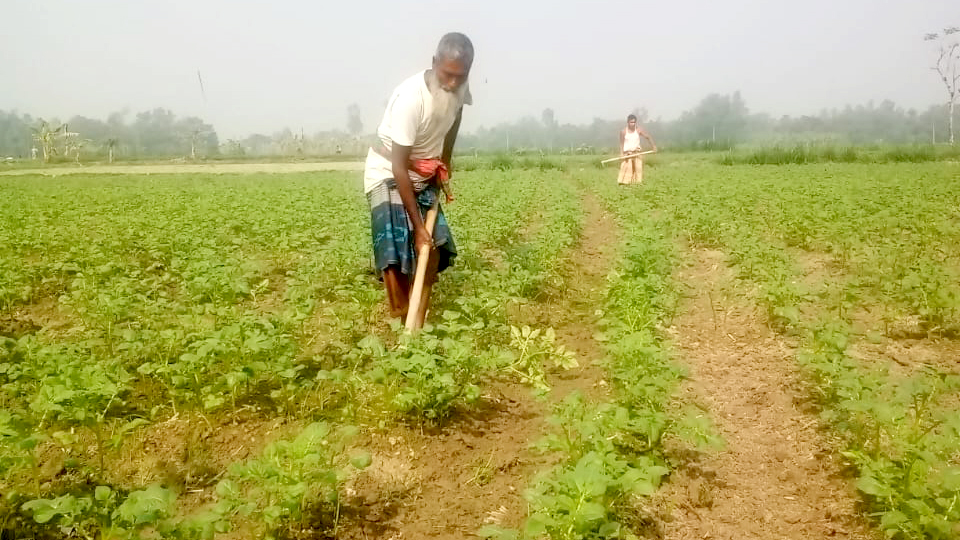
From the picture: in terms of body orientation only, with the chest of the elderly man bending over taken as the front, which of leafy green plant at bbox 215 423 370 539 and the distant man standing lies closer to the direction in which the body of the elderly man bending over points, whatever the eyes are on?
the leafy green plant

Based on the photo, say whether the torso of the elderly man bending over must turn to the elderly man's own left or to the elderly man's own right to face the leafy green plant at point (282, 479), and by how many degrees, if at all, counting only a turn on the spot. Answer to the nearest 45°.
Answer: approximately 45° to the elderly man's own right

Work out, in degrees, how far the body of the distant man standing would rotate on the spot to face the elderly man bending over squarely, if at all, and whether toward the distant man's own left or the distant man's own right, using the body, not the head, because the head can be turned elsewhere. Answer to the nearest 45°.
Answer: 0° — they already face them

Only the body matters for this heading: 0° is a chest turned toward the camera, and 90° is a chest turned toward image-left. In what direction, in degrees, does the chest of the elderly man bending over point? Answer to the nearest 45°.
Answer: approximately 315°

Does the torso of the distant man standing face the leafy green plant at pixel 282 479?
yes

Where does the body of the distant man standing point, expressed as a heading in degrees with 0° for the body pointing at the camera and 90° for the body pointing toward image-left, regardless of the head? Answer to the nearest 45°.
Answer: approximately 0°

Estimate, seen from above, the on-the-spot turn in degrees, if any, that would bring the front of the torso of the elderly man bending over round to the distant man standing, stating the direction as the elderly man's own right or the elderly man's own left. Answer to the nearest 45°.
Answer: approximately 135° to the elderly man's own left
